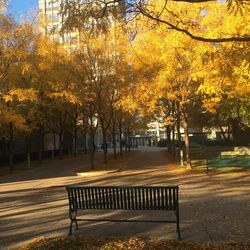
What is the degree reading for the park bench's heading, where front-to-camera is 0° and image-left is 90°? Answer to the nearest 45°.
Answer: approximately 180°
